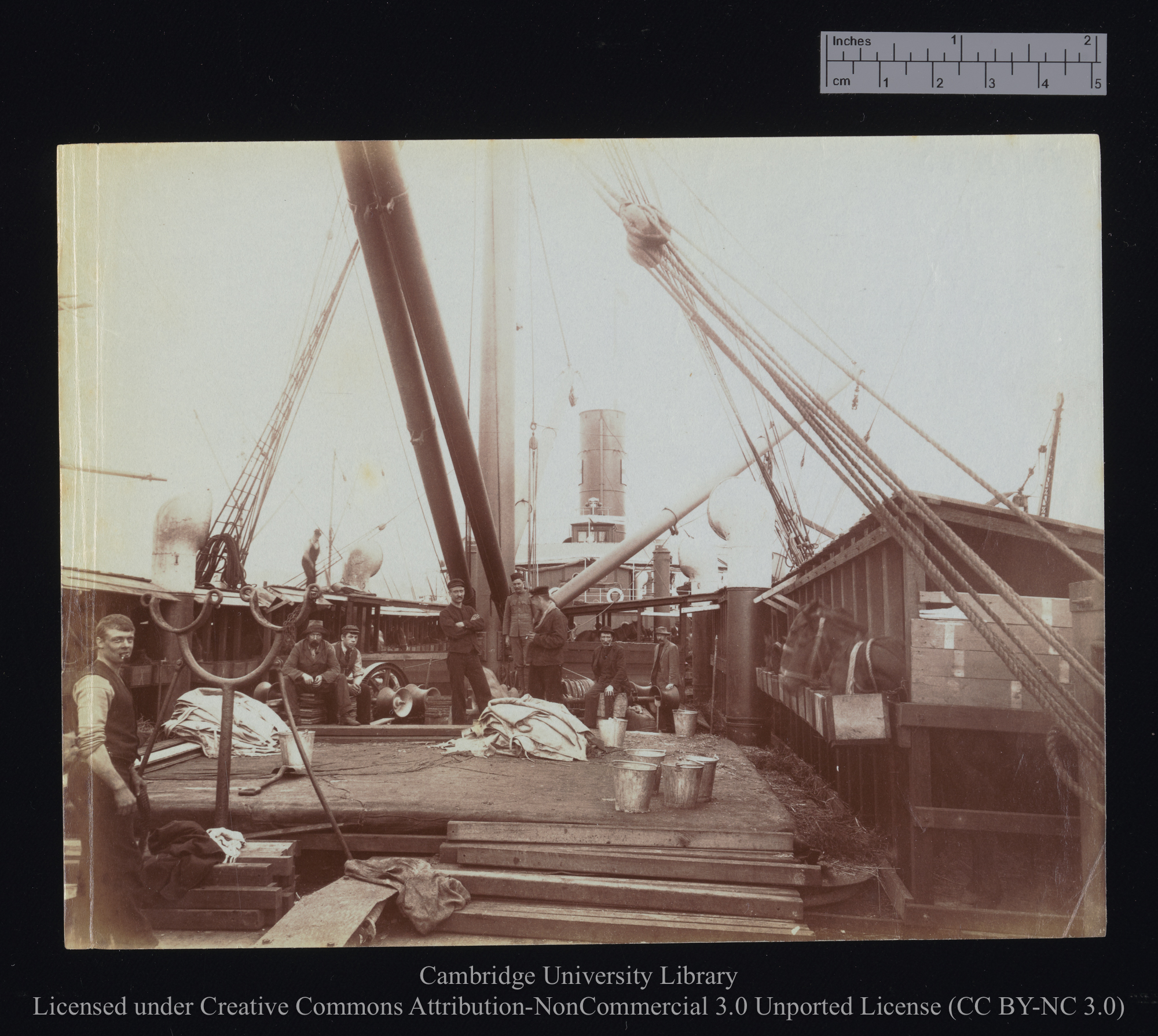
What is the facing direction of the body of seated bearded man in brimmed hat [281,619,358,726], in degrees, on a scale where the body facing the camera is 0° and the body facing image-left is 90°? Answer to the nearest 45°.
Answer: approximately 0°

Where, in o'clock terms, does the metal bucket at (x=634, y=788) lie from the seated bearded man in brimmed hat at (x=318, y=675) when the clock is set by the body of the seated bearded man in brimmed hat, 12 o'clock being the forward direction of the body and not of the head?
The metal bucket is roughly at 10 o'clock from the seated bearded man in brimmed hat.

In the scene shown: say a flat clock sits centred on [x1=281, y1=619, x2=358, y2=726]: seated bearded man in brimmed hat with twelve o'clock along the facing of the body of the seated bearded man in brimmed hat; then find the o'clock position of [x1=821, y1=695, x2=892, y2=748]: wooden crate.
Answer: The wooden crate is roughly at 10 o'clock from the seated bearded man in brimmed hat.

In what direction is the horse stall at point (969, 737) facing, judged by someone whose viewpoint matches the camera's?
facing to the left of the viewer

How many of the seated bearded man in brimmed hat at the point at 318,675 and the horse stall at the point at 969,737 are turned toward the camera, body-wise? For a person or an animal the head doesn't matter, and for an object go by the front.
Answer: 1

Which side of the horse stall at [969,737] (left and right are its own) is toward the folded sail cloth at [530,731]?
front
